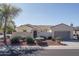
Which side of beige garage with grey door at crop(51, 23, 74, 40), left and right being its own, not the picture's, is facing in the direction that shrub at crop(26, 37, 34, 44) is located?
right

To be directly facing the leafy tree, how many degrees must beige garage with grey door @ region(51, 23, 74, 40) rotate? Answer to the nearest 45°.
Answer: approximately 90° to its right

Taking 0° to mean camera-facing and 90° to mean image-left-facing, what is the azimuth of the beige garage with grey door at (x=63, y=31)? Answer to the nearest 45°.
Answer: approximately 0°
